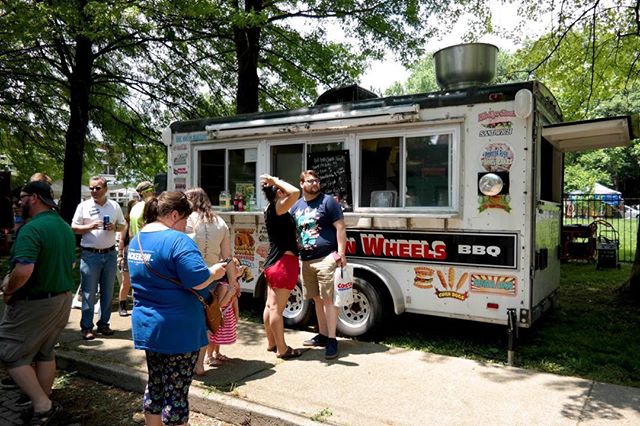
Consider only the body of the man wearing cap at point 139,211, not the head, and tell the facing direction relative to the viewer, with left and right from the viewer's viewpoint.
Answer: facing to the right of the viewer

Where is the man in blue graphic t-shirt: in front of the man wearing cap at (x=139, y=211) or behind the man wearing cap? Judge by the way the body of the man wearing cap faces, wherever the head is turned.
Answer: in front

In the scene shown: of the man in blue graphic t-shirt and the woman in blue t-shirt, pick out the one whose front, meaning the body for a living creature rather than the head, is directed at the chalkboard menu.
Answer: the woman in blue t-shirt

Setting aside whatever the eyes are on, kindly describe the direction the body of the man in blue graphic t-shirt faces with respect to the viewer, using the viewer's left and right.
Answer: facing the viewer and to the left of the viewer

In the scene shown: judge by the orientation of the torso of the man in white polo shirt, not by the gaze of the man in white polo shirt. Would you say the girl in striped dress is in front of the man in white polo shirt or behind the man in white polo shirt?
in front

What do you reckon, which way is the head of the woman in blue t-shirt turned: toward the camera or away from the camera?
away from the camera

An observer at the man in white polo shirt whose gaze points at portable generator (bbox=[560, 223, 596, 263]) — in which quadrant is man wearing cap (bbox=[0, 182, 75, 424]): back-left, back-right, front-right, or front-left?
back-right

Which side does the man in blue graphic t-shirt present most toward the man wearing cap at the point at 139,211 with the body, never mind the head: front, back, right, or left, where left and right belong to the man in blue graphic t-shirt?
right

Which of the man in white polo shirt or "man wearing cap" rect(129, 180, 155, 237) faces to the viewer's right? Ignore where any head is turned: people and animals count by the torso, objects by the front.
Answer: the man wearing cap

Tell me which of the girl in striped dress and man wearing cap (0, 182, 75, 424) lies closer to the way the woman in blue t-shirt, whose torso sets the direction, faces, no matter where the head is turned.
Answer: the girl in striped dress

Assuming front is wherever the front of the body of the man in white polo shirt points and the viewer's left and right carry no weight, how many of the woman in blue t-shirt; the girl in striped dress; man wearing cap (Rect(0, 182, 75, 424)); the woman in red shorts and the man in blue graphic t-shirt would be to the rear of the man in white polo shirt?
0

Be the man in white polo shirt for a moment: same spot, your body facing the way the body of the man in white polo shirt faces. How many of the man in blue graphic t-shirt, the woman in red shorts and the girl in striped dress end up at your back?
0

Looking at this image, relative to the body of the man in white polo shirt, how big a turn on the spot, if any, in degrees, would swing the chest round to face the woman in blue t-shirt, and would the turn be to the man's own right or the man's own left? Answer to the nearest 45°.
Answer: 0° — they already face them
